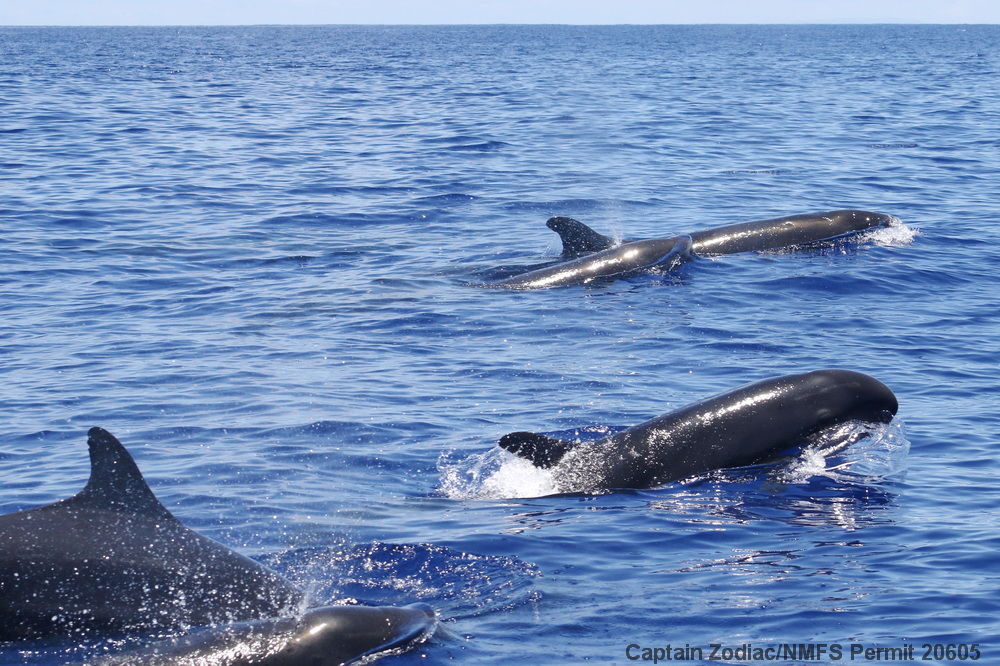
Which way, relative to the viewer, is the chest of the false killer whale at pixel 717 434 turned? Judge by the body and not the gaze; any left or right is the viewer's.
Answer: facing to the right of the viewer

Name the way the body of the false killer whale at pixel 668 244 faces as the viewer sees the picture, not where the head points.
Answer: to the viewer's right

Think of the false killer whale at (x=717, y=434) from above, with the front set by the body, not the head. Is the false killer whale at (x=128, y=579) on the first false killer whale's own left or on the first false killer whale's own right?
on the first false killer whale's own right

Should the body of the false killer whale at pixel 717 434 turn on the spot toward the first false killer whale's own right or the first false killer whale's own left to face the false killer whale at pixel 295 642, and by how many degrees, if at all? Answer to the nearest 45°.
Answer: approximately 135° to the first false killer whale's own right

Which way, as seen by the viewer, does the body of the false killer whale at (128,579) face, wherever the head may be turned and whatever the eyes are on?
to the viewer's right

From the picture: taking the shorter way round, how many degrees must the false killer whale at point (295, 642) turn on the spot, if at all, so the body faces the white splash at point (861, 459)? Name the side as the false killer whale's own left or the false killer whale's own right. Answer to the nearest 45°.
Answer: approximately 45° to the false killer whale's own left

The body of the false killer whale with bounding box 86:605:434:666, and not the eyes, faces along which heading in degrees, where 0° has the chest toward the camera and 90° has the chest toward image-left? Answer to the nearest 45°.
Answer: approximately 270°
